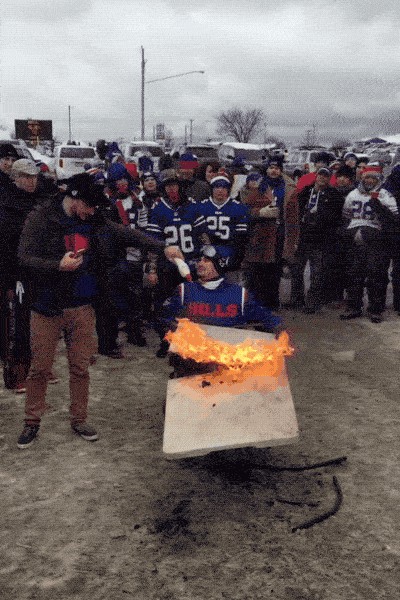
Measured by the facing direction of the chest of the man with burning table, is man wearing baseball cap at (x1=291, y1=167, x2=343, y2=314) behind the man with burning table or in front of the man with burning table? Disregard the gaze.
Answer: behind

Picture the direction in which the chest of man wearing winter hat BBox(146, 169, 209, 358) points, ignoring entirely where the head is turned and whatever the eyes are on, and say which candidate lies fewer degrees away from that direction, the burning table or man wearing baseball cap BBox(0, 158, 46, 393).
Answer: the burning table

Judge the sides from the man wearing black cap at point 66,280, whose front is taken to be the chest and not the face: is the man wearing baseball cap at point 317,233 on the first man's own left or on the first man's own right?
on the first man's own left

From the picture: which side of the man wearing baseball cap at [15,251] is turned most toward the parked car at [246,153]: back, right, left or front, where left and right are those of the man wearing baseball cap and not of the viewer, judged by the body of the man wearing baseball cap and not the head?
left

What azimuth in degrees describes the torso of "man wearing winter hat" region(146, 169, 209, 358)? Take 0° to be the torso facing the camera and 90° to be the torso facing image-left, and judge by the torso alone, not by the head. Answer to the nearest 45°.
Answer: approximately 0°

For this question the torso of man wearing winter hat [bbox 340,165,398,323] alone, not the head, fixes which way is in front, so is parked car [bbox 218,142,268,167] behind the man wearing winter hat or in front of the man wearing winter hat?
behind

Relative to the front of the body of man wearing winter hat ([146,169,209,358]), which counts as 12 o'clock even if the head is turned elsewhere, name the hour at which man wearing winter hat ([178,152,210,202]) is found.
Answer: man wearing winter hat ([178,152,210,202]) is roughly at 6 o'clock from man wearing winter hat ([146,169,209,358]).

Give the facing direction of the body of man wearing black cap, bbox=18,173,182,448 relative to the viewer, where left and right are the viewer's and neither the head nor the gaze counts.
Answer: facing the viewer and to the right of the viewer

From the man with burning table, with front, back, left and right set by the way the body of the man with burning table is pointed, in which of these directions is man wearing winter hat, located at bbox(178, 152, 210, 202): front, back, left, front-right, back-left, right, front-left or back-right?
back

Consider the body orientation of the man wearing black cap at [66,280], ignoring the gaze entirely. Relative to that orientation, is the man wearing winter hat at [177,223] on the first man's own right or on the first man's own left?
on the first man's own left
